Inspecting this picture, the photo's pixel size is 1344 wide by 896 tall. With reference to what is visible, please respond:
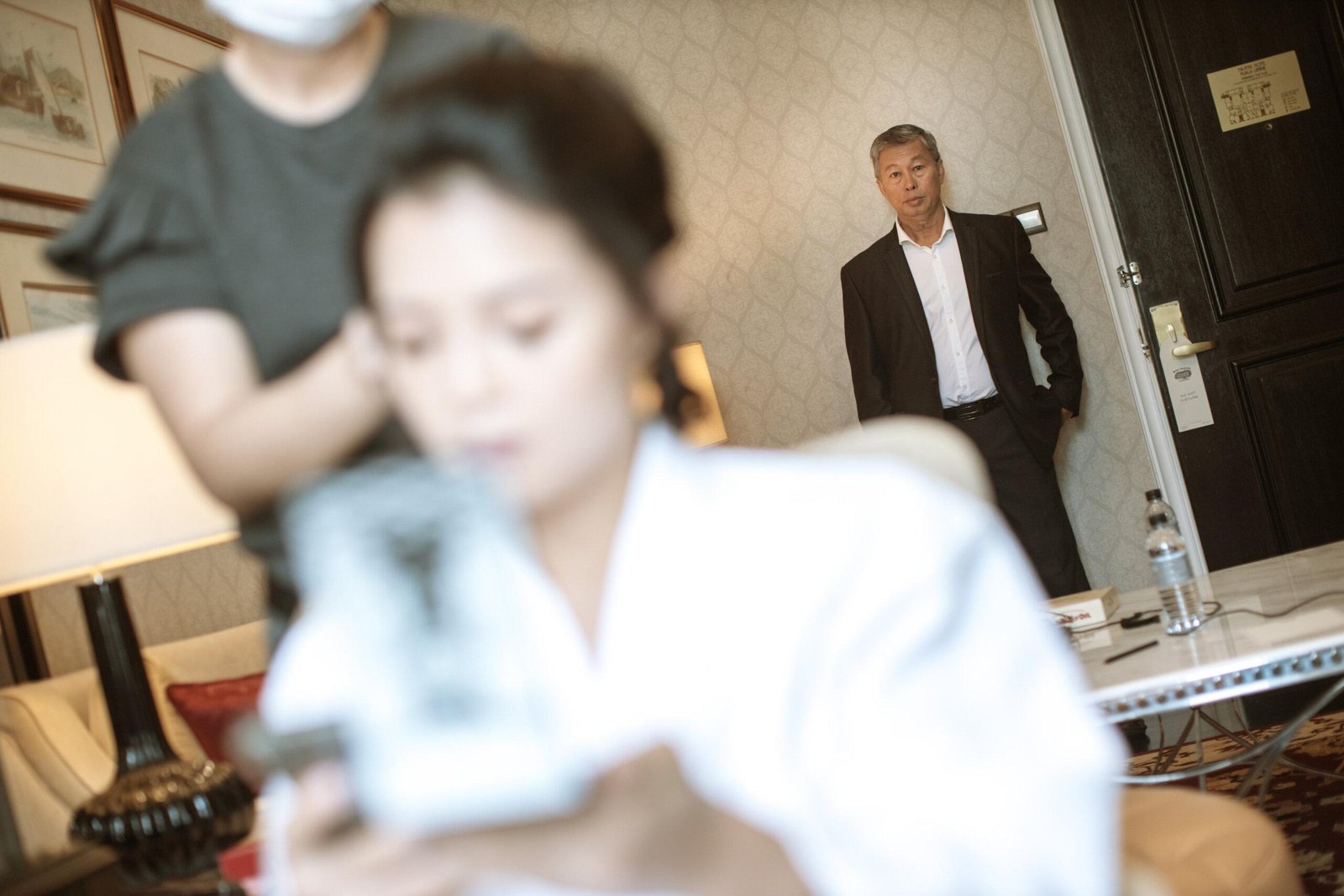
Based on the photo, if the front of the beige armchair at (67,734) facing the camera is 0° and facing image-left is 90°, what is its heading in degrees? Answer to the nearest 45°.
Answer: approximately 315°

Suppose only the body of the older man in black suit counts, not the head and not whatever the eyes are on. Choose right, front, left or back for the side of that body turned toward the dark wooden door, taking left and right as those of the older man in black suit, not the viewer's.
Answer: left

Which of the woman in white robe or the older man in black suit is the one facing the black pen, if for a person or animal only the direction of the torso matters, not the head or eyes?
the older man in black suit

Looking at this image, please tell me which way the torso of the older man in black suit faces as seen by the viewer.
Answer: toward the camera

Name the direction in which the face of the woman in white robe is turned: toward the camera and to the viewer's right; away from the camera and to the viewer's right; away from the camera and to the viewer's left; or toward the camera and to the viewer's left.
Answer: toward the camera and to the viewer's left

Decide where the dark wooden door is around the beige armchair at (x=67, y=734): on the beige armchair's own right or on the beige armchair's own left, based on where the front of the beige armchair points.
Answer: on the beige armchair's own left

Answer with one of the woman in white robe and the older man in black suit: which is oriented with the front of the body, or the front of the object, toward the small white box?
the older man in black suit

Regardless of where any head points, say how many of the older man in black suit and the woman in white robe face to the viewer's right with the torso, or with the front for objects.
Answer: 0

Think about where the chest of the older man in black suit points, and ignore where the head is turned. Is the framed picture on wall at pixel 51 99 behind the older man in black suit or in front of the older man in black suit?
in front

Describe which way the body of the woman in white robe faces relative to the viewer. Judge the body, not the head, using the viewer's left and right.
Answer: facing the viewer and to the left of the viewer

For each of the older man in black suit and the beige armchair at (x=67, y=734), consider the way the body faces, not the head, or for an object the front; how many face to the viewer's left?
0
